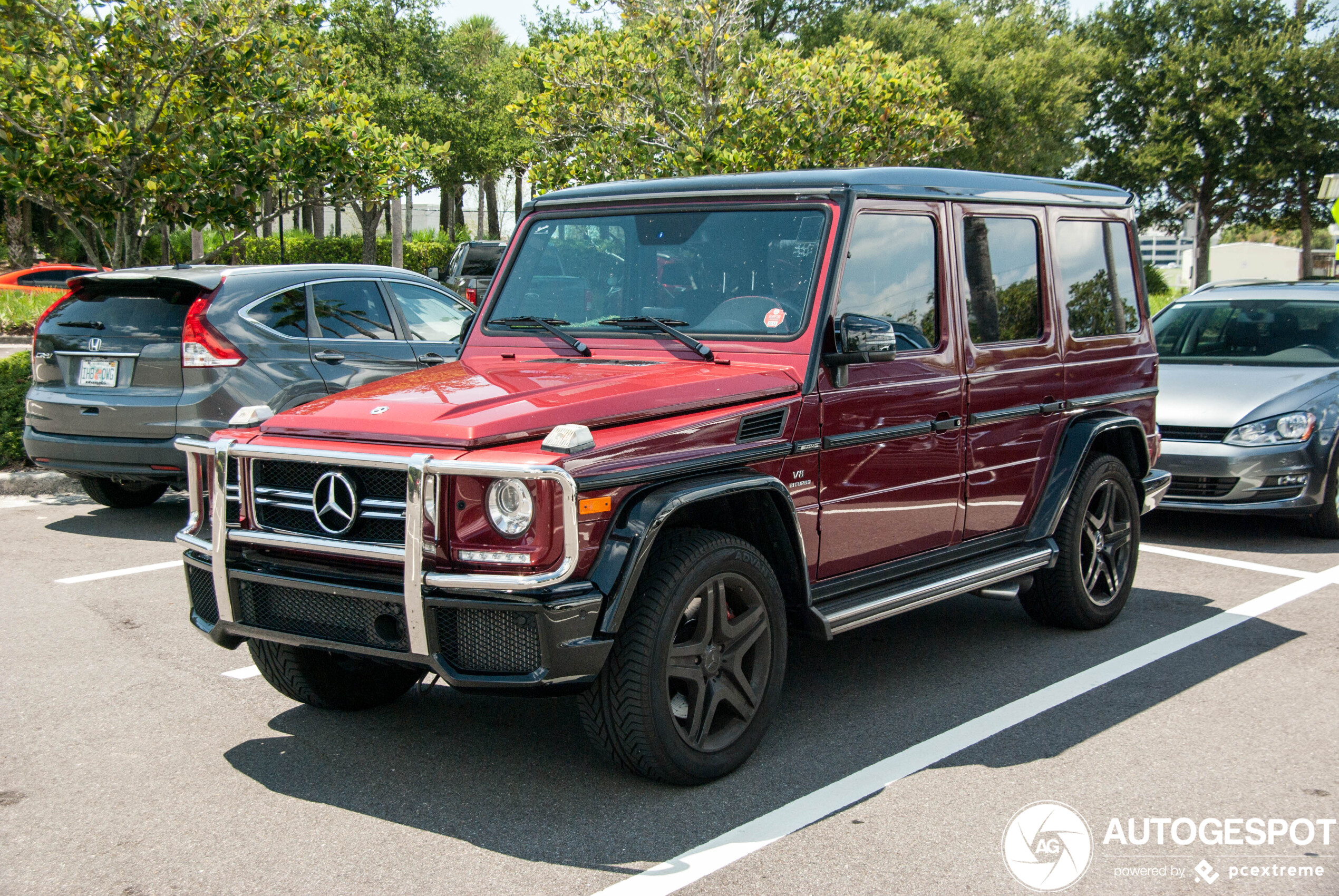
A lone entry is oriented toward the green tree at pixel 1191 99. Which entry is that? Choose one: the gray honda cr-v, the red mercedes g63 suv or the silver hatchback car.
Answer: the gray honda cr-v

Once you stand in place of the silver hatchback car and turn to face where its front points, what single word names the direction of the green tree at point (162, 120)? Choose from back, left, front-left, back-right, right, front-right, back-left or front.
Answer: front-right

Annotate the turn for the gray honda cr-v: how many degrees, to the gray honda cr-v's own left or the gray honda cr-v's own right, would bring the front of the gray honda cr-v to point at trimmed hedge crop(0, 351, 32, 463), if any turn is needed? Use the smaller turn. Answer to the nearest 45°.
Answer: approximately 90° to the gray honda cr-v's own left

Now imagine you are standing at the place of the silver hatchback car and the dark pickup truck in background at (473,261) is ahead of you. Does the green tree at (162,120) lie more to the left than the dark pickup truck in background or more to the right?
left

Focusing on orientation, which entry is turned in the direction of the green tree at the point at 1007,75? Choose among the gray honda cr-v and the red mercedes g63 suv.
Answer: the gray honda cr-v

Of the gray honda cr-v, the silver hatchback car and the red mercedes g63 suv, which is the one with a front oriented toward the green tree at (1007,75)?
the gray honda cr-v

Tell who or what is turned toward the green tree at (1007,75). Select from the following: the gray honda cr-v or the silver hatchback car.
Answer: the gray honda cr-v

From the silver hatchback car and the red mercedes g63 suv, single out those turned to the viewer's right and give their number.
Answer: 0

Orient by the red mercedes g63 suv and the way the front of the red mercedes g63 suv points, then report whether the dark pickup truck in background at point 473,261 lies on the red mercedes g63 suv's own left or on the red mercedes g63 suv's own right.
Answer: on the red mercedes g63 suv's own right

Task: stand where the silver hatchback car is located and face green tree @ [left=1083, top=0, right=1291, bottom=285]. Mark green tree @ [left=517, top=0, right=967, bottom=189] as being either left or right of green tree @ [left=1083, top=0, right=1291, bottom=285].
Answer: left

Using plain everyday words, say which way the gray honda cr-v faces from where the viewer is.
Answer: facing away from the viewer and to the right of the viewer

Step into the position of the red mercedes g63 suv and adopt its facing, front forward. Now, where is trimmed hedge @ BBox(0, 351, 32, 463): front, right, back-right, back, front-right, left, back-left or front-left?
right

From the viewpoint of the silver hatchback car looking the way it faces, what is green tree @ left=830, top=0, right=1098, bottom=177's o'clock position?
The green tree is roughly at 4 o'clock from the silver hatchback car.

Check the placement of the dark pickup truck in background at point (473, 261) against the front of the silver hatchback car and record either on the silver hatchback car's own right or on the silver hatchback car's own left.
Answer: on the silver hatchback car's own right
